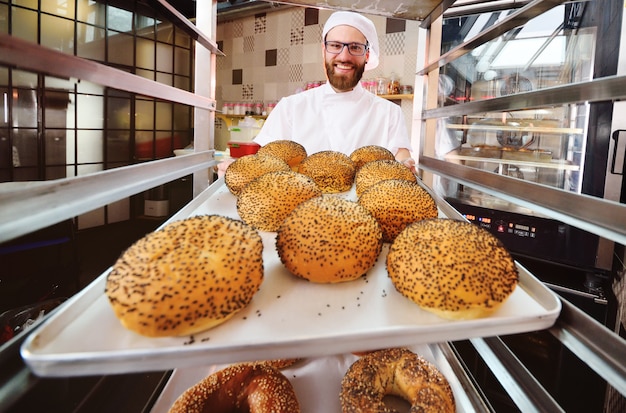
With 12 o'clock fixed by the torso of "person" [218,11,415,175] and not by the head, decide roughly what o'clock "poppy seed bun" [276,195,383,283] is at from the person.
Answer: The poppy seed bun is roughly at 12 o'clock from the person.

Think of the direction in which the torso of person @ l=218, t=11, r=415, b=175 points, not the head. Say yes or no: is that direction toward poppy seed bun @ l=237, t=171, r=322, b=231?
yes

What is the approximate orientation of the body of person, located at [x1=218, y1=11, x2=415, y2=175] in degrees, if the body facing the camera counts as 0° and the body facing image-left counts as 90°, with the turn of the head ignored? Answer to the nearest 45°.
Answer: approximately 0°

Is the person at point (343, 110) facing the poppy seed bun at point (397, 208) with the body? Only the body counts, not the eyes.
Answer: yes

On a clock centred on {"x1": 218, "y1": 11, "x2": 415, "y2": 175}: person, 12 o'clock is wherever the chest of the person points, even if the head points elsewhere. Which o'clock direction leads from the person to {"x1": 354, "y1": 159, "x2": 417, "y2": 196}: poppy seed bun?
The poppy seed bun is roughly at 12 o'clock from the person.

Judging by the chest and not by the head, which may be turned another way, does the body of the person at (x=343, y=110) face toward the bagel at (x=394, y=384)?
yes

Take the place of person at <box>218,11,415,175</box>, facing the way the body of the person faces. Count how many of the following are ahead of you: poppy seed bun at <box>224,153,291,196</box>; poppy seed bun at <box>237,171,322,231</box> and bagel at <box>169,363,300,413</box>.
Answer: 3
